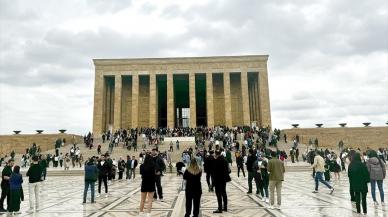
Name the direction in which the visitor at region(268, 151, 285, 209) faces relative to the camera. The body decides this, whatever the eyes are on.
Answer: away from the camera

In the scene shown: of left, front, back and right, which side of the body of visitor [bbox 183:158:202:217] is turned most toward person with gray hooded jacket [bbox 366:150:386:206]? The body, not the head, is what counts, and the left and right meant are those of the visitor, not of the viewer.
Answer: right

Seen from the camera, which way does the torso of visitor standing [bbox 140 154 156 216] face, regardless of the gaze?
away from the camera

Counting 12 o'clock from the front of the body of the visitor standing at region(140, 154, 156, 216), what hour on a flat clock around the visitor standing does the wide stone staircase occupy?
The wide stone staircase is roughly at 12 o'clock from the visitor standing.

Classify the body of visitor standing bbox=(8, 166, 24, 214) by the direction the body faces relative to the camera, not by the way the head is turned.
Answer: away from the camera

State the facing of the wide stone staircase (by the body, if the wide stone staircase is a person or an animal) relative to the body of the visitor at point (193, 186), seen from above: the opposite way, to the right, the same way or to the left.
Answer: the opposite way

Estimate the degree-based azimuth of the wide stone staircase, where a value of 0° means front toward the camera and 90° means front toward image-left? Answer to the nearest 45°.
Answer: approximately 0°

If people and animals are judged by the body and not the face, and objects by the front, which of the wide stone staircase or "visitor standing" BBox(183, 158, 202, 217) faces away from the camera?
the visitor standing

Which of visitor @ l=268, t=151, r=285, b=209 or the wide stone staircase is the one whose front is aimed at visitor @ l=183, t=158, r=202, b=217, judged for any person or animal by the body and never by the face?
the wide stone staircase

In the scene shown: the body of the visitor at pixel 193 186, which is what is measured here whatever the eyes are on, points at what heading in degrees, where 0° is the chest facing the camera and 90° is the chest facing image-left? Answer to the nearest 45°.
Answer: approximately 180°

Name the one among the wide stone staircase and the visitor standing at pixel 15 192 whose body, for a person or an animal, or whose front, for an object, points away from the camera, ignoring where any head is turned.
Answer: the visitor standing

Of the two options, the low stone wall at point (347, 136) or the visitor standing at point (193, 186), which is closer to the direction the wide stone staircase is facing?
the visitor standing

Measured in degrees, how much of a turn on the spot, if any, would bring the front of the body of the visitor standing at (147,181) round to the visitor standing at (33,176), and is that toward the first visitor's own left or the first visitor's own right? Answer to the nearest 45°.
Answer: approximately 45° to the first visitor's own left
